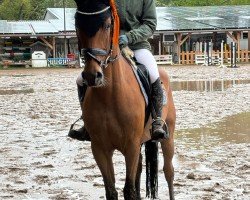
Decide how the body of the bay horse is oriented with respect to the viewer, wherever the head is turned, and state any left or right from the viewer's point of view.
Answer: facing the viewer and to the left of the viewer
